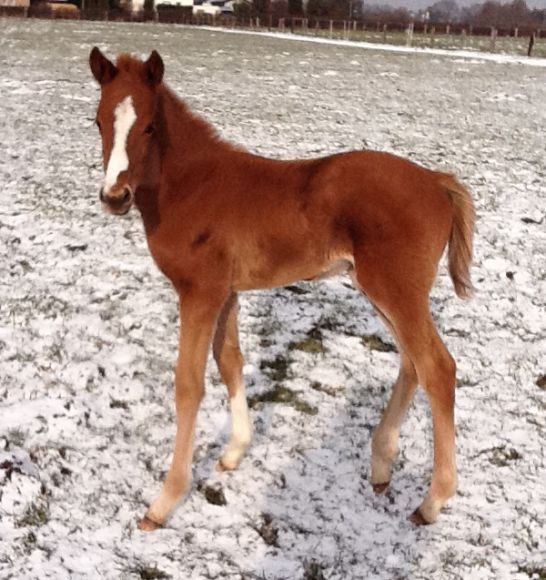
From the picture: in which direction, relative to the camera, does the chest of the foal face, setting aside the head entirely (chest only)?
to the viewer's left

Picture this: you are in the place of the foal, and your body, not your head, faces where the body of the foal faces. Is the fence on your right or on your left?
on your right
